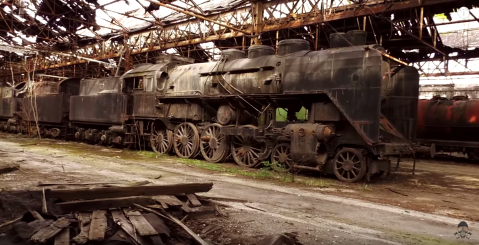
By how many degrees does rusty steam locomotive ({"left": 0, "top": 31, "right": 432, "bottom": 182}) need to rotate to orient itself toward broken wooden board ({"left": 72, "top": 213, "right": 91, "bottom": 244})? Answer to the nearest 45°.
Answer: approximately 90° to its right

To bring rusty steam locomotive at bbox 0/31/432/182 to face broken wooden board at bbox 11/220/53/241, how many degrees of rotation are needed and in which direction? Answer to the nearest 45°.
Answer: approximately 90° to its right

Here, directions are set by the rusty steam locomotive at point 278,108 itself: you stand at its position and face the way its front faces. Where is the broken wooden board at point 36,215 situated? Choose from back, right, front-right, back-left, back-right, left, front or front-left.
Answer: right

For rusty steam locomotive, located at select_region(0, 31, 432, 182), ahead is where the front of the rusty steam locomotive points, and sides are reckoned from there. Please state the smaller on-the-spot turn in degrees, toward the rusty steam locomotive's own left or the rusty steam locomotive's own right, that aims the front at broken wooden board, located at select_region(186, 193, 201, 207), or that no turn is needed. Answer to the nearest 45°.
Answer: approximately 90° to the rusty steam locomotive's own right

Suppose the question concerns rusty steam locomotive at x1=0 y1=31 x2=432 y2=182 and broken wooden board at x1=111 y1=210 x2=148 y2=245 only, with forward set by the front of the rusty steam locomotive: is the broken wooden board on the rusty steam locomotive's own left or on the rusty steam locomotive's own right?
on the rusty steam locomotive's own right

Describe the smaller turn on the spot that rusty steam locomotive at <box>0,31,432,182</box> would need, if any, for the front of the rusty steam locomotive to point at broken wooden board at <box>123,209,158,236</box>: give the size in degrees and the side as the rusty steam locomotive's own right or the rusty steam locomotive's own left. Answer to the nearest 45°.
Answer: approximately 90° to the rusty steam locomotive's own right

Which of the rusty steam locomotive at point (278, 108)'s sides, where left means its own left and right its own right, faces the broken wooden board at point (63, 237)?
right

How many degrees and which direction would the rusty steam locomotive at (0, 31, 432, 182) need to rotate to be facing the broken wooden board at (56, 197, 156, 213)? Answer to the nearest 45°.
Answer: approximately 90° to its right

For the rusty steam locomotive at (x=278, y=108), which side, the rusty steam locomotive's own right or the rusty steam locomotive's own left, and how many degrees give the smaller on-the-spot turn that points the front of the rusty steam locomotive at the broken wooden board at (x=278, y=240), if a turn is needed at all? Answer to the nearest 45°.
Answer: approximately 45° to the rusty steam locomotive's own right

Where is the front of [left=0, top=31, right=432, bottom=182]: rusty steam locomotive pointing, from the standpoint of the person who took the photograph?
facing the viewer and to the right of the viewer
